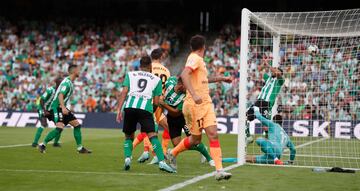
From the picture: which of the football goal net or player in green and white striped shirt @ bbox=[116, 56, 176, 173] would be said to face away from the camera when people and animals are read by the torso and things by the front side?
the player in green and white striped shirt

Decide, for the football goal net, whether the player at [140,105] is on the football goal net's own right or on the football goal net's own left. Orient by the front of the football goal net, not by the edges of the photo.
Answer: on the football goal net's own left

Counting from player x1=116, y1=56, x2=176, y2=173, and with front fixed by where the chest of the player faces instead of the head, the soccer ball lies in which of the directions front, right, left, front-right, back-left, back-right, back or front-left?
front-right

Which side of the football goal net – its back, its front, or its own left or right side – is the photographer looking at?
left

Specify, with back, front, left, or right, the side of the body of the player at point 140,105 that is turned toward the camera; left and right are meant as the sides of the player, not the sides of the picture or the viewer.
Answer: back

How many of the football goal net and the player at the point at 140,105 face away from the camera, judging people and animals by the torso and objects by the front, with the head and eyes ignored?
1

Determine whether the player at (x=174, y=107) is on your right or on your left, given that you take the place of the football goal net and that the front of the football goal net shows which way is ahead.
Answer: on your left
